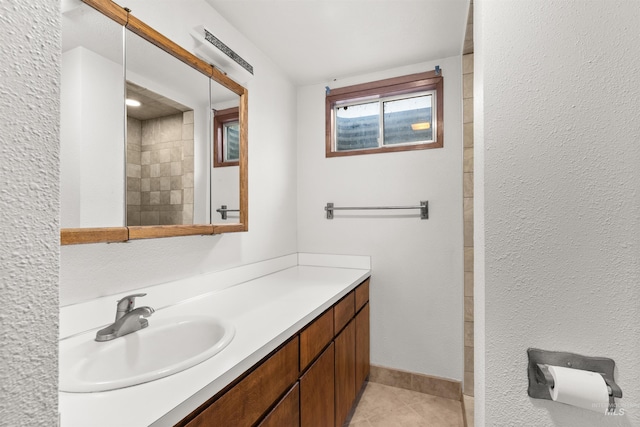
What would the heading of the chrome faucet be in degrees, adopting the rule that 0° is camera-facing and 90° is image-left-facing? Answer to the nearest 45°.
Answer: approximately 315°

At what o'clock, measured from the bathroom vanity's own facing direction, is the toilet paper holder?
The toilet paper holder is roughly at 12 o'clock from the bathroom vanity.

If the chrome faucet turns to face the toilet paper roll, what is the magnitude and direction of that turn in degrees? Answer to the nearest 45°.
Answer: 0° — it already faces it

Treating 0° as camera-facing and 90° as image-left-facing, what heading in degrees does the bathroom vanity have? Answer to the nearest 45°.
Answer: approximately 315°

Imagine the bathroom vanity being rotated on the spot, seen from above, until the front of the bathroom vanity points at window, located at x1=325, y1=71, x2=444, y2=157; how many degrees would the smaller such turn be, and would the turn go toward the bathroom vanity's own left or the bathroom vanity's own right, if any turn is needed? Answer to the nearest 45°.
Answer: approximately 90° to the bathroom vanity's own left

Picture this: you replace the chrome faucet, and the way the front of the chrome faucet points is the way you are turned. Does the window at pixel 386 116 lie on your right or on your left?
on your left

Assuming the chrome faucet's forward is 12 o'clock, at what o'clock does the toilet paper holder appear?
The toilet paper holder is roughly at 12 o'clock from the chrome faucet.
